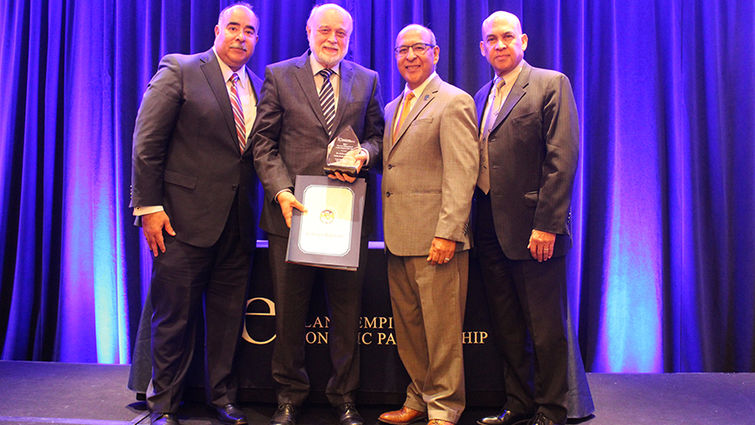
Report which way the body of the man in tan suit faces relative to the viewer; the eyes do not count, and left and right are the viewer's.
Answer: facing the viewer and to the left of the viewer

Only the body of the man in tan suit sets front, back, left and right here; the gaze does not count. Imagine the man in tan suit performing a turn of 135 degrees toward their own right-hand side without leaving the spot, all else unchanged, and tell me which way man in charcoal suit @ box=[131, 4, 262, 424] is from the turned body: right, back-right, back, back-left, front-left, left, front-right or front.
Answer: left

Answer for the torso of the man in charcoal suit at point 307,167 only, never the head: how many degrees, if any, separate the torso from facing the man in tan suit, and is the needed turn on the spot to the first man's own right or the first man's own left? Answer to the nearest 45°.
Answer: approximately 90° to the first man's own left

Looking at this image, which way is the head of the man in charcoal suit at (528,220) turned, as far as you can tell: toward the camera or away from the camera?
toward the camera

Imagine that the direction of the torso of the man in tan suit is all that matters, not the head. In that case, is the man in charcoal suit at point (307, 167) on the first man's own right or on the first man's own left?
on the first man's own right

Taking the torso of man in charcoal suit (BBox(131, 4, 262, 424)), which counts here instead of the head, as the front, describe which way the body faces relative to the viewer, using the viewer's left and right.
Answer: facing the viewer and to the right of the viewer

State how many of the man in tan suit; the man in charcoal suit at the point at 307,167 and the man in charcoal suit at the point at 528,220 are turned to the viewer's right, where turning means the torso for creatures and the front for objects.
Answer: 0

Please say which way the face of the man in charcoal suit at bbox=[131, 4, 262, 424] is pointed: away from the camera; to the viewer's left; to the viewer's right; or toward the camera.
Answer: toward the camera

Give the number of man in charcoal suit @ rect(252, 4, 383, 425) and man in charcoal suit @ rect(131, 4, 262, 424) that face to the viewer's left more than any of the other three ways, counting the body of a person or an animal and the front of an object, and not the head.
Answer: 0

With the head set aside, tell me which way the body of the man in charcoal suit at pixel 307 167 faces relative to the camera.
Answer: toward the camera

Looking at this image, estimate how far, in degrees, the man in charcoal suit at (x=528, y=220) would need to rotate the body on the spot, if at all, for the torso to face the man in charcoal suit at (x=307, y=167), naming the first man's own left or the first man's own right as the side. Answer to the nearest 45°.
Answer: approximately 45° to the first man's own right
